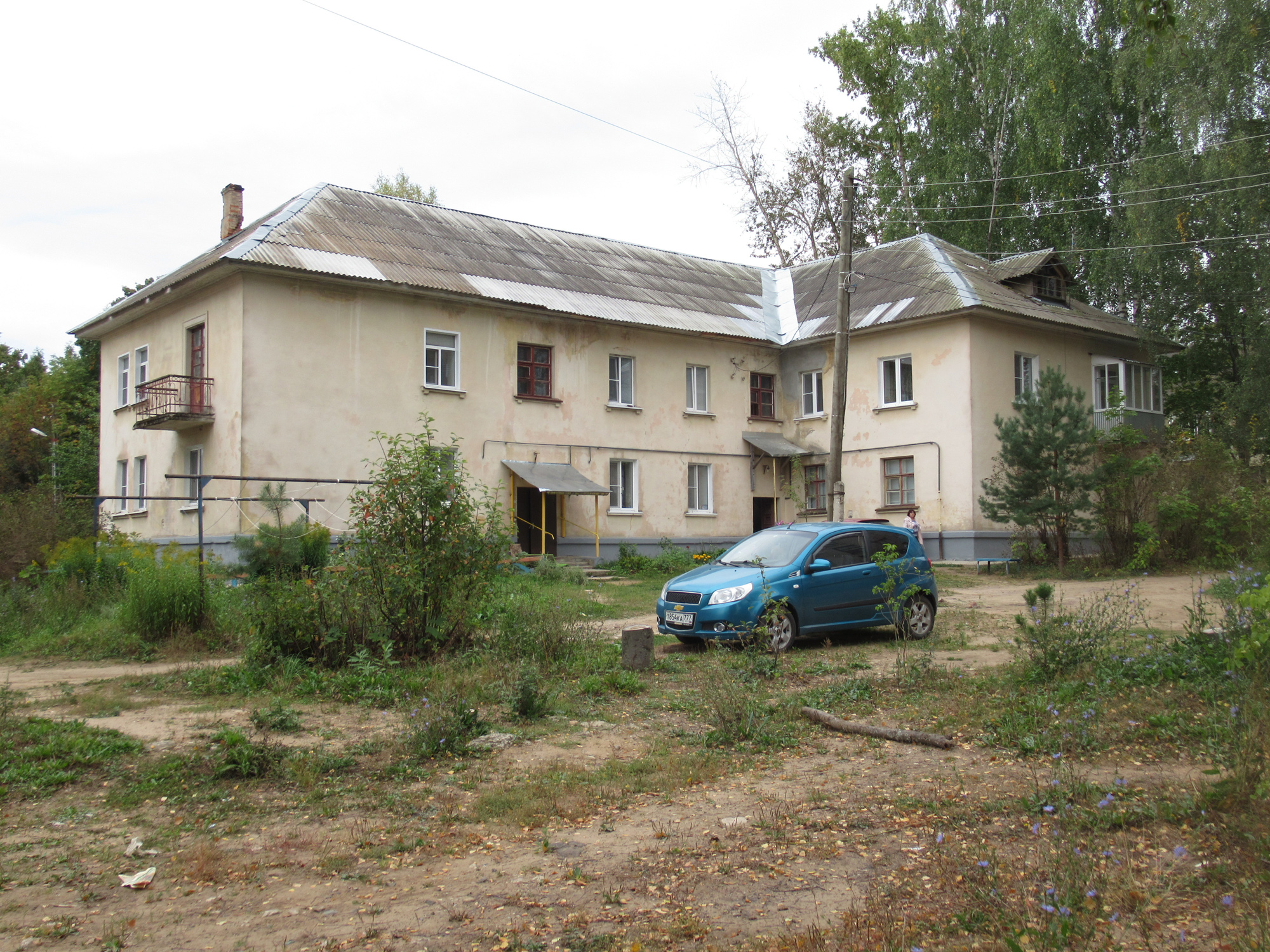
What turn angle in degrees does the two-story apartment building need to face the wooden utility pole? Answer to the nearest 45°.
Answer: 0° — it already faces it

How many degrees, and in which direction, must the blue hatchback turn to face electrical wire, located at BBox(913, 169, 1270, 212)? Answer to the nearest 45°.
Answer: approximately 180°

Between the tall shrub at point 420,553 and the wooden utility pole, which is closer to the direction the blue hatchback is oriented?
the tall shrub

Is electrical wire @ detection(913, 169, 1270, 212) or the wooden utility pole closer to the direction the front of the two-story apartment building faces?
the wooden utility pole

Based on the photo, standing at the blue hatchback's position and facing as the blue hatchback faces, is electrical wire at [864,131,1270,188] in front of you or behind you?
behind

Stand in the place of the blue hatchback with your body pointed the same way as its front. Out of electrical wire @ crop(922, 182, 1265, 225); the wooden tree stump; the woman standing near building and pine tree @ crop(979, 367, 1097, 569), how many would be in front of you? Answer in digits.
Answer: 1

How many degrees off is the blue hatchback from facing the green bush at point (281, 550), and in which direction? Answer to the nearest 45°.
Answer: approximately 45° to its right

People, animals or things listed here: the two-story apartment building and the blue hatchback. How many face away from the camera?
0

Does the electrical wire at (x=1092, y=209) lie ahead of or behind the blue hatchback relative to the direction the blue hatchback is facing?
behind

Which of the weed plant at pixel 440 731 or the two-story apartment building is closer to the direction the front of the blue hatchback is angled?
the weed plant

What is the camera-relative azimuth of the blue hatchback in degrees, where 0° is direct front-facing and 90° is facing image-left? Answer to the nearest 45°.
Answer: approximately 45°

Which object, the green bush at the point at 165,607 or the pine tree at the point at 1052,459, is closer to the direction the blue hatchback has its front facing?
the green bush

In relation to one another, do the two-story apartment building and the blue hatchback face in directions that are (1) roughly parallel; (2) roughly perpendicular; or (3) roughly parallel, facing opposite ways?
roughly perpendicular

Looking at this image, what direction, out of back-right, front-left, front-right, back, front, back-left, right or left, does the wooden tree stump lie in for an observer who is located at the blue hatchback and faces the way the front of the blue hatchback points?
front

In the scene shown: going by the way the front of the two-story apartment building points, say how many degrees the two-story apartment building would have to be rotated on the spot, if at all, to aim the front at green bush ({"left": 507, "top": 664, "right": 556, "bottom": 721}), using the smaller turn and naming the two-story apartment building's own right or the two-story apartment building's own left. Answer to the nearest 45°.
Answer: approximately 45° to the two-story apartment building's own right
